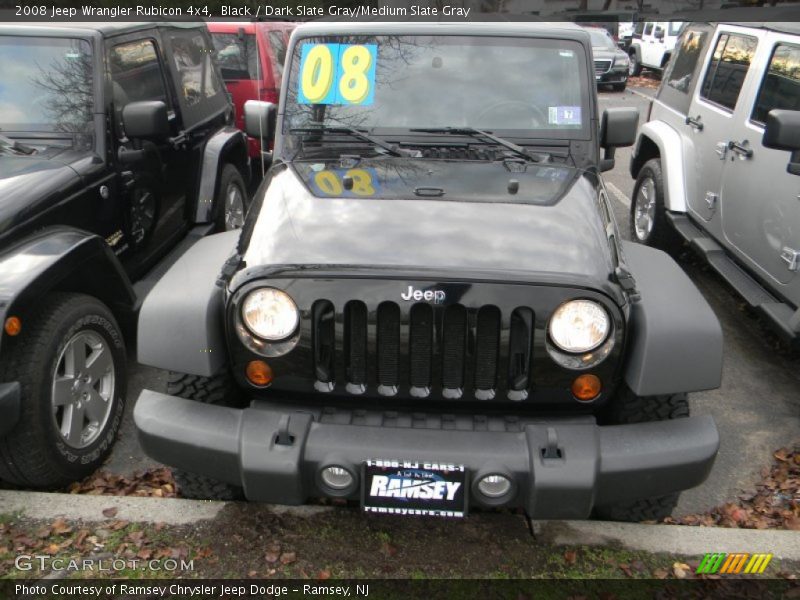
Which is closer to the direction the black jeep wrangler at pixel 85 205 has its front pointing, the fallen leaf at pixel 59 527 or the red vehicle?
the fallen leaf

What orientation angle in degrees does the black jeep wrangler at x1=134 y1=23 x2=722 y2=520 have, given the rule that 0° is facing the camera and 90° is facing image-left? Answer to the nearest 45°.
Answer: approximately 0°

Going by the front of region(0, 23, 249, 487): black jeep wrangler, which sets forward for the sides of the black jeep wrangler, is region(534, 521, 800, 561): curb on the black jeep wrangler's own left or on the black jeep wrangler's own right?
on the black jeep wrangler's own left

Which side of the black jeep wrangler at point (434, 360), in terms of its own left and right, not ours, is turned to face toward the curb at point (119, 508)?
front

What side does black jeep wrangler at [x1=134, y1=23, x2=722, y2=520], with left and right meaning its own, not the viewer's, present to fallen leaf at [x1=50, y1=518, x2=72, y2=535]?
front

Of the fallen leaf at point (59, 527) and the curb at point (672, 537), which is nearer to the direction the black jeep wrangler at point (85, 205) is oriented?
the fallen leaf

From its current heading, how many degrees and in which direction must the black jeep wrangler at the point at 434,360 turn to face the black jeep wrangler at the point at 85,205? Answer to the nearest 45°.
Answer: approximately 135° to its right

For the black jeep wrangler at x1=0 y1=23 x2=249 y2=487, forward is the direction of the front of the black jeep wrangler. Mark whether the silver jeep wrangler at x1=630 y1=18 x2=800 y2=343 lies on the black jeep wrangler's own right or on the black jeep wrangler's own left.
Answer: on the black jeep wrangler's own left
